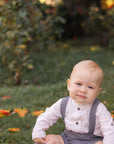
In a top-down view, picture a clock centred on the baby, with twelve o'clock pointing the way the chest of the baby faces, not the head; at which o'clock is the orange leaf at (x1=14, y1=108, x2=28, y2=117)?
The orange leaf is roughly at 5 o'clock from the baby.

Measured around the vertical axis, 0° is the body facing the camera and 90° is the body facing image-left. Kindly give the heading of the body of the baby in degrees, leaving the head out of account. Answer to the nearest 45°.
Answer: approximately 0°
